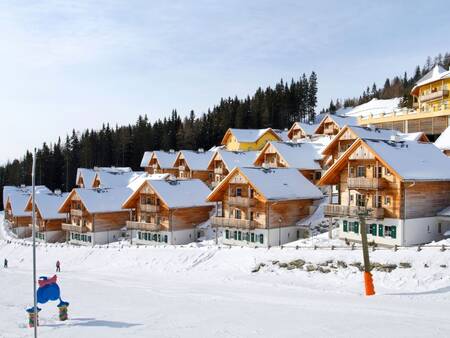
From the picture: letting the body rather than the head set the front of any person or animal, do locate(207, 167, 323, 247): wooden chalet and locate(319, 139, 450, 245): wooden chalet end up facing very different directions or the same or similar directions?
same or similar directions

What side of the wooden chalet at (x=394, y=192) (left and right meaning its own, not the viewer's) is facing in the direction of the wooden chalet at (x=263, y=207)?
right

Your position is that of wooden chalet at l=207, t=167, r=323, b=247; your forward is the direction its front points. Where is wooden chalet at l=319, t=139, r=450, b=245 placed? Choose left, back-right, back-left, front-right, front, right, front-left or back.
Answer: left

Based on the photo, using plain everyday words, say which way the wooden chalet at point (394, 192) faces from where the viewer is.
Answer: facing the viewer and to the left of the viewer

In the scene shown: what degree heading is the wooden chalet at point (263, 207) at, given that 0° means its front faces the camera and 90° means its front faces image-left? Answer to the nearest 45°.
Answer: approximately 45°

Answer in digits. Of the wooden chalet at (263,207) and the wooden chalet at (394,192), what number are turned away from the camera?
0
